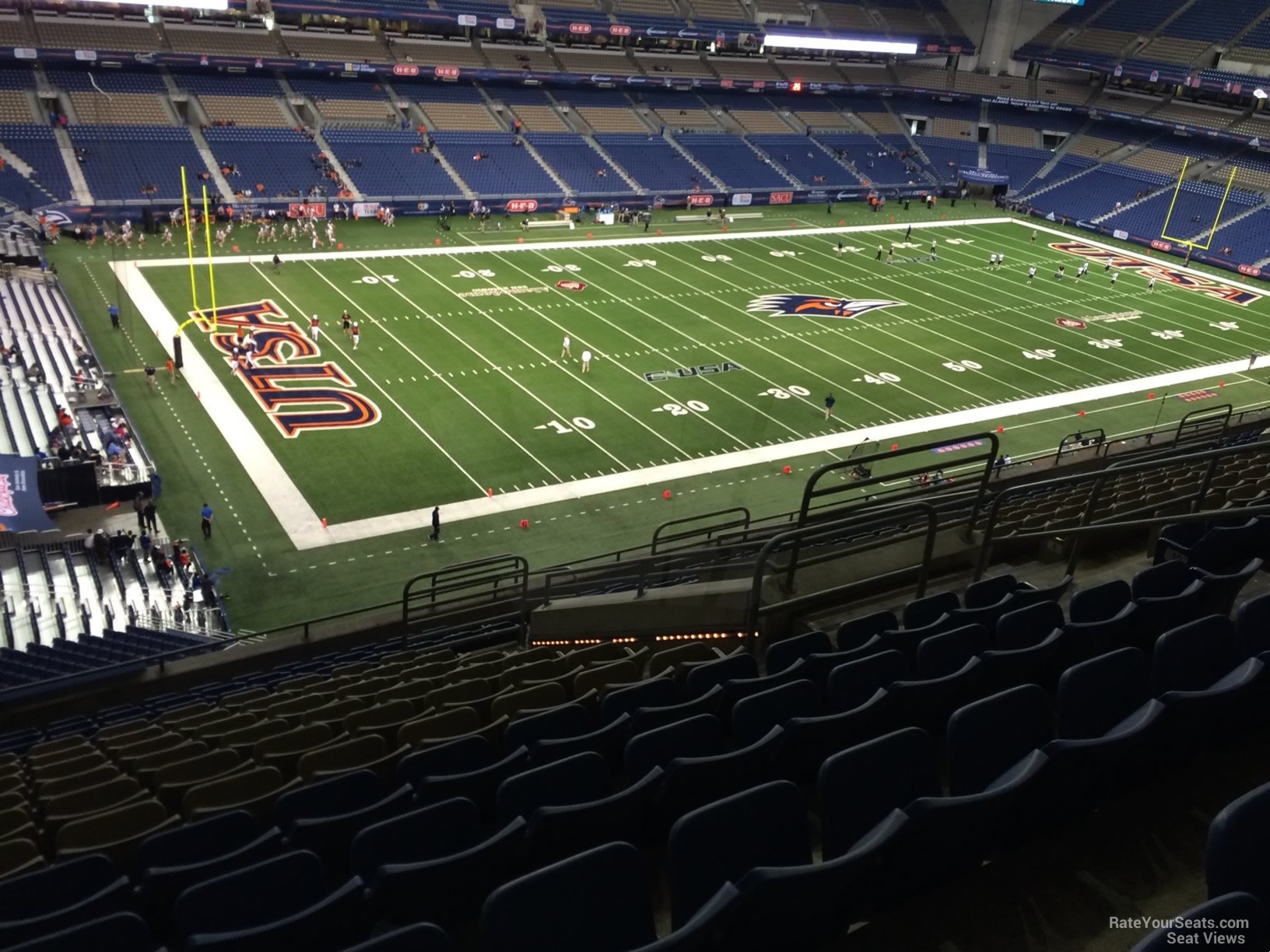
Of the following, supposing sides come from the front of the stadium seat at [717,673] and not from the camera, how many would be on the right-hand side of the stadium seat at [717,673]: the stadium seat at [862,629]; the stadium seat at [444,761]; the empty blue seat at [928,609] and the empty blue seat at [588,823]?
2

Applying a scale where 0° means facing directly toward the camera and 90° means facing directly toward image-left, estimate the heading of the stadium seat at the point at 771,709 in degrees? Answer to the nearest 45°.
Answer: approximately 135°

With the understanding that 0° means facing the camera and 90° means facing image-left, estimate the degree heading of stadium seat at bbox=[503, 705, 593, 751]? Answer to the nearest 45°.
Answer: approximately 135°

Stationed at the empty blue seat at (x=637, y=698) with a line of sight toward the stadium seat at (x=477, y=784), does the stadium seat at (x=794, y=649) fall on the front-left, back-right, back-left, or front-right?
back-left

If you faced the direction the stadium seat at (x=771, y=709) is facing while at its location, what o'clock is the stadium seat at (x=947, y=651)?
the stadium seat at (x=947, y=651) is roughly at 3 o'clock from the stadium seat at (x=771, y=709).

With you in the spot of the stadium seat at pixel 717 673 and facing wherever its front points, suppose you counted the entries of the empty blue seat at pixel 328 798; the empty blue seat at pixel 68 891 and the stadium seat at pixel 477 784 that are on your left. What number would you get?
3

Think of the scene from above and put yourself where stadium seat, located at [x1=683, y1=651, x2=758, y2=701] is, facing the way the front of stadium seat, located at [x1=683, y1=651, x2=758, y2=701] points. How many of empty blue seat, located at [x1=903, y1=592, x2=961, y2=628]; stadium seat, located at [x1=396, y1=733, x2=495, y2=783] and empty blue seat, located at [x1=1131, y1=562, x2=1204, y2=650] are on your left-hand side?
1

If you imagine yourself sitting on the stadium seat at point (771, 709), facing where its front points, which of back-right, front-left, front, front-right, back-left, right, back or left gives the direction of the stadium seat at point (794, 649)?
front-right

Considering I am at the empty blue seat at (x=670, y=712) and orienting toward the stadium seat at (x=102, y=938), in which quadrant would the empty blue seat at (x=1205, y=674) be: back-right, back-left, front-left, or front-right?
back-left

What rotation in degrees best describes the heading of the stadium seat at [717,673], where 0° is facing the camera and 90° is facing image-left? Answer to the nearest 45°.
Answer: approximately 135°

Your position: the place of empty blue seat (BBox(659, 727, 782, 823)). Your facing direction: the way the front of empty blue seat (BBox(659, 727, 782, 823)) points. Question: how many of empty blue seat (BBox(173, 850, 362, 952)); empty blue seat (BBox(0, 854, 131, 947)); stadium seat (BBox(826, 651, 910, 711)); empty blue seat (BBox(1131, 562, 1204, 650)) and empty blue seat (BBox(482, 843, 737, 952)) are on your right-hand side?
2

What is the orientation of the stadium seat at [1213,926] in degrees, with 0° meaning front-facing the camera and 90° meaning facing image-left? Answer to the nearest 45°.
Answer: approximately 135°

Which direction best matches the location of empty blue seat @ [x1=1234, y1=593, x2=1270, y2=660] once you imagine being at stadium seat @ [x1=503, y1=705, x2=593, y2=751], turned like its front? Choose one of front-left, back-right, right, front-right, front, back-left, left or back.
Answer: back-right

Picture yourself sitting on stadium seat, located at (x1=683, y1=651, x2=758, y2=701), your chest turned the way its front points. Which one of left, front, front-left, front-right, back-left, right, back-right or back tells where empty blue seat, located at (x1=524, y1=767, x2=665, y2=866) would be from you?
back-left
